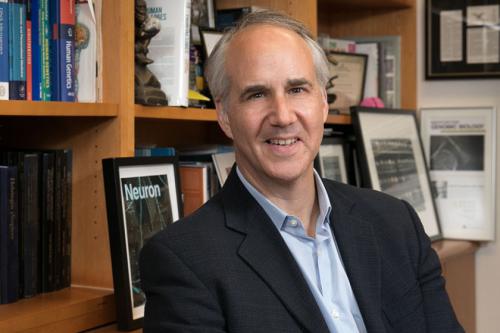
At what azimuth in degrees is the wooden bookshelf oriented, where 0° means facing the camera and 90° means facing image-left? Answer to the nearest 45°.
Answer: approximately 315°

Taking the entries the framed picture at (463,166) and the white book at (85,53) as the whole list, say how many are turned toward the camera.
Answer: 2

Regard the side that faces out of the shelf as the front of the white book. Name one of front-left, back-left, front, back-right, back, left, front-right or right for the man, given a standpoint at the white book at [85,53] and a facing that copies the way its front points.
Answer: front-left

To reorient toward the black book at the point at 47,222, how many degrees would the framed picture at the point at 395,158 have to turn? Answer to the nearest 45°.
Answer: approximately 90° to its right

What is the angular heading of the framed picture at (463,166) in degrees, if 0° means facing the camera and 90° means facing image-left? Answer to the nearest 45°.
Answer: approximately 0°

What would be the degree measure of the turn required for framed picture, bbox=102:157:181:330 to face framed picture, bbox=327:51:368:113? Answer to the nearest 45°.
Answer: approximately 90° to its left
